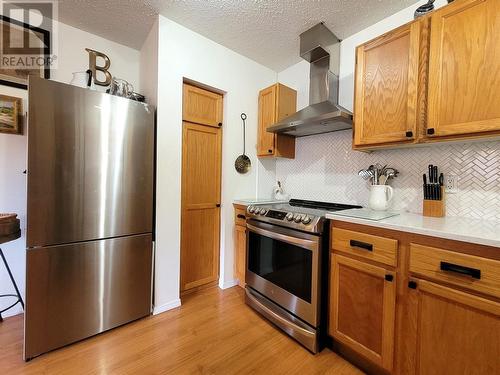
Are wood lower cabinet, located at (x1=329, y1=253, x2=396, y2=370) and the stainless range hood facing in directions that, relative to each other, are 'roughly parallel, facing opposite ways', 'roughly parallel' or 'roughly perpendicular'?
roughly parallel

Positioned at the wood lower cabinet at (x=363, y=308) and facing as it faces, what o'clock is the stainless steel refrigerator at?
The stainless steel refrigerator is roughly at 1 o'clock from the wood lower cabinet.

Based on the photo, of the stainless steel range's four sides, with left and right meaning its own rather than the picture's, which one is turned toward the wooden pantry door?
right

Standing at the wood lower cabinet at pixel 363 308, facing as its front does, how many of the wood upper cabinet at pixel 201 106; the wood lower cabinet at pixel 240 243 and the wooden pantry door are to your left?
0

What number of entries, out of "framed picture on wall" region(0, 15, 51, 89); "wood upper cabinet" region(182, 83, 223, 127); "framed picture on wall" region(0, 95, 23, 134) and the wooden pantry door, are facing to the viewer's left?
0

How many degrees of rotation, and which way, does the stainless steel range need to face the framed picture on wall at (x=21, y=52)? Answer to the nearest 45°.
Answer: approximately 45° to its right

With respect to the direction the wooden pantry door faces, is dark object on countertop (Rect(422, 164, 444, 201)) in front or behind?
in front

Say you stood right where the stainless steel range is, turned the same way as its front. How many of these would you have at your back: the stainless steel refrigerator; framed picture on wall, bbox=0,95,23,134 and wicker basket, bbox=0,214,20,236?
0

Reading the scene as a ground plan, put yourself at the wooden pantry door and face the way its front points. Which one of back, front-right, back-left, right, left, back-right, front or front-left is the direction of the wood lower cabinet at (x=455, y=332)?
front

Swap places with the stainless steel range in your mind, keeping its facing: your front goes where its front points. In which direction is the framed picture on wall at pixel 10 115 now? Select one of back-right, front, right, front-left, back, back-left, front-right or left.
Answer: front-right

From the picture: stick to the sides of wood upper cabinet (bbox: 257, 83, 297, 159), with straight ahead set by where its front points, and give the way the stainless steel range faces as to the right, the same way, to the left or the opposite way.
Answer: the same way

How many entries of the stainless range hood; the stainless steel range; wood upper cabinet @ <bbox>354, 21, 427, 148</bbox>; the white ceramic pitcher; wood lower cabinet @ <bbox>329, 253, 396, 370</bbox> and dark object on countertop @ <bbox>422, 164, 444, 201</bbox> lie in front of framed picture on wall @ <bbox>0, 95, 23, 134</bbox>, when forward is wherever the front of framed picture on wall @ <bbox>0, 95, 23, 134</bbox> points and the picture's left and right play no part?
6

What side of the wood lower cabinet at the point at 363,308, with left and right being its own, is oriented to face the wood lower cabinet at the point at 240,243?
right
